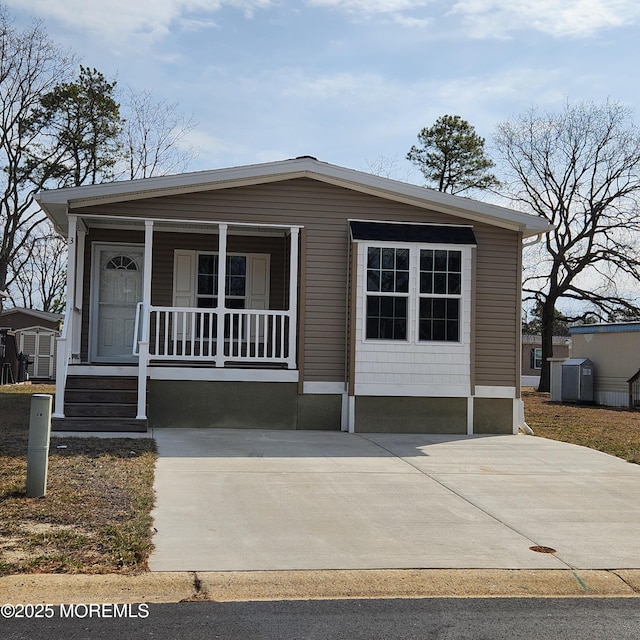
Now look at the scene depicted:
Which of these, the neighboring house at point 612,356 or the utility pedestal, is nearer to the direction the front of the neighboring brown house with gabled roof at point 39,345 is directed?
the utility pedestal

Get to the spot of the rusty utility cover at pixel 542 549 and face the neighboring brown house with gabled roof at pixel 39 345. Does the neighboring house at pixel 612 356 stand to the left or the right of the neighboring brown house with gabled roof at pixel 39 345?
right

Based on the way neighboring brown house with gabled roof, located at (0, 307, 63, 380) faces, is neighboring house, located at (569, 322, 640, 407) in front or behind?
in front

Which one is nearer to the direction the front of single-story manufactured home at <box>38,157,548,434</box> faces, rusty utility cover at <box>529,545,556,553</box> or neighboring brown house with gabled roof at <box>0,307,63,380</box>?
the rusty utility cover

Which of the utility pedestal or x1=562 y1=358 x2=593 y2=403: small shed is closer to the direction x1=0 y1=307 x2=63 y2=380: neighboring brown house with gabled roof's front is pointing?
the utility pedestal

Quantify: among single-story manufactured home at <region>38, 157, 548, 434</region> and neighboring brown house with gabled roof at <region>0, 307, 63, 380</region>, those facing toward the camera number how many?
2

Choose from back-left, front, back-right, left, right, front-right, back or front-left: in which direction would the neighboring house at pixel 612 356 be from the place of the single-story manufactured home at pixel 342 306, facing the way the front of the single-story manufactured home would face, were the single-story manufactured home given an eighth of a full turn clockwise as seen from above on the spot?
back

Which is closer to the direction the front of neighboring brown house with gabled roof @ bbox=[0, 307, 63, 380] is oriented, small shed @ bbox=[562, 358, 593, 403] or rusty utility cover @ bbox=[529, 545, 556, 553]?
the rusty utility cover

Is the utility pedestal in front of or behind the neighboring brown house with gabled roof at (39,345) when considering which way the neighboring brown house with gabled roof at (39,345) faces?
in front

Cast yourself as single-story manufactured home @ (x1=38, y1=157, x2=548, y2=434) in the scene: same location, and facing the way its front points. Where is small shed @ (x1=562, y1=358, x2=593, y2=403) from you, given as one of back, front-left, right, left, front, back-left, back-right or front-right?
back-left

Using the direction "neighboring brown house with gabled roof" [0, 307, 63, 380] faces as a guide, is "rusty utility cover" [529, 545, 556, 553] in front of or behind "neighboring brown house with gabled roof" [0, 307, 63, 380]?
in front
